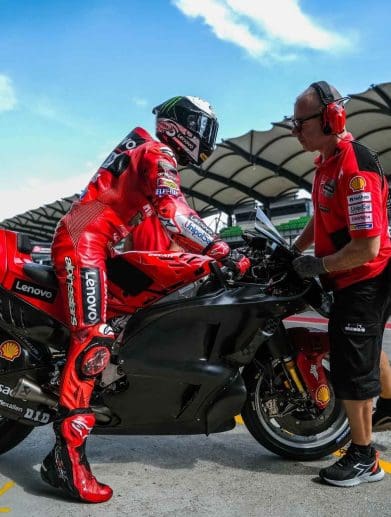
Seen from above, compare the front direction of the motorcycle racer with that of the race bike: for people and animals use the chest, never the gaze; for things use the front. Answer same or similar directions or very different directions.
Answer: same or similar directions

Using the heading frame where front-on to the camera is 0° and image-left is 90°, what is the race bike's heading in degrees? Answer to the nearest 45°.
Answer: approximately 270°

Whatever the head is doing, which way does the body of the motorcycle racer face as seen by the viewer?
to the viewer's right

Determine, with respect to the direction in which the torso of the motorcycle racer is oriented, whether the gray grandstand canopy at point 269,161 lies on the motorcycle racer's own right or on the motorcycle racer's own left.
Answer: on the motorcycle racer's own left

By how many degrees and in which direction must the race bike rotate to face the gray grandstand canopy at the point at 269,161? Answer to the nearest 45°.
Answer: approximately 90° to its left
